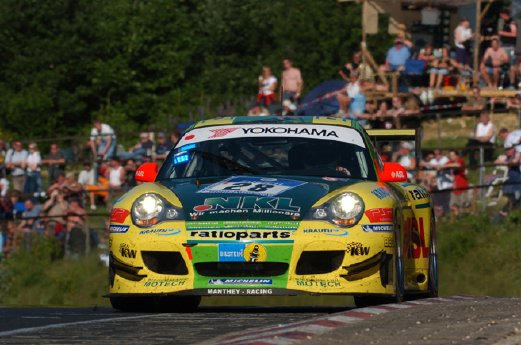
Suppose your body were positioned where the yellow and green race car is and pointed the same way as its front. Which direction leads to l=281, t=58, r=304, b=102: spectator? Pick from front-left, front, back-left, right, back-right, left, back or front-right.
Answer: back

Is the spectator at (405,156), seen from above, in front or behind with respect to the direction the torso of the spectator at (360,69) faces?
in front

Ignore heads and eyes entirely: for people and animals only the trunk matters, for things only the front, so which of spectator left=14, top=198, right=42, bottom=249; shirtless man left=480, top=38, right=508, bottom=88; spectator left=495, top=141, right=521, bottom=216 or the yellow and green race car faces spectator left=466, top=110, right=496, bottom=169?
the shirtless man

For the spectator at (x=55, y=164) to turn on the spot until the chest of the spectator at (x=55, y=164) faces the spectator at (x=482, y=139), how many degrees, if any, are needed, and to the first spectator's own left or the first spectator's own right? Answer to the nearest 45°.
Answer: approximately 45° to the first spectator's own left

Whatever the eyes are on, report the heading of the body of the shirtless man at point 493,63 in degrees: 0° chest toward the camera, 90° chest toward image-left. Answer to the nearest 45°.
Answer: approximately 0°

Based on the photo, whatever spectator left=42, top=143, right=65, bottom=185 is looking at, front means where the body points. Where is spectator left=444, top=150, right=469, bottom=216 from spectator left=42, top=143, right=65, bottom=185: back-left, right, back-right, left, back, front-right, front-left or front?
front-left

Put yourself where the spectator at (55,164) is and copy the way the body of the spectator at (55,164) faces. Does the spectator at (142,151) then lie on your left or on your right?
on your left
